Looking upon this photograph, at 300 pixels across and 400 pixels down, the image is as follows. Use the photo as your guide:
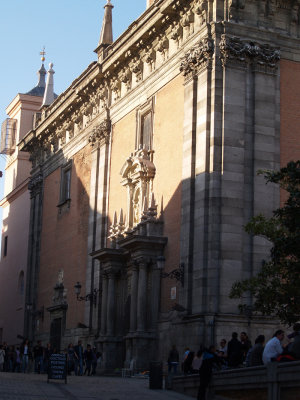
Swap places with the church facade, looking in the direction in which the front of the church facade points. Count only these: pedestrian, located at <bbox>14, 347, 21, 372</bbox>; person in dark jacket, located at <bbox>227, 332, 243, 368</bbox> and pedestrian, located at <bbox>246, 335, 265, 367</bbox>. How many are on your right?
1

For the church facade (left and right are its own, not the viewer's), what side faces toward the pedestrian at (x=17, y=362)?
right

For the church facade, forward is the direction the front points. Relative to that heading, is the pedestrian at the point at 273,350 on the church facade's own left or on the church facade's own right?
on the church facade's own left

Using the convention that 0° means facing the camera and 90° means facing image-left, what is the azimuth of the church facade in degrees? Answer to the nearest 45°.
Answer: approximately 45°

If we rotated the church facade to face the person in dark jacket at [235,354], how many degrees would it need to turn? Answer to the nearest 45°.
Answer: approximately 45° to its left

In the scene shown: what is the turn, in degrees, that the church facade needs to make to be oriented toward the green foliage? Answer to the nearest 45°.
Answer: approximately 45° to its left

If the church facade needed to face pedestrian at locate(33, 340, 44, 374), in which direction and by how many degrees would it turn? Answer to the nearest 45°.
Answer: approximately 90° to its right

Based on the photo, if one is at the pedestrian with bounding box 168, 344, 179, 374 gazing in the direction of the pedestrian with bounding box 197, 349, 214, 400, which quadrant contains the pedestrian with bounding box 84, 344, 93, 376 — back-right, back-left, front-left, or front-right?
back-right

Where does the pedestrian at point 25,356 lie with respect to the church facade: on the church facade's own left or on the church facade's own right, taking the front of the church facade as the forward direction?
on the church facade's own right
